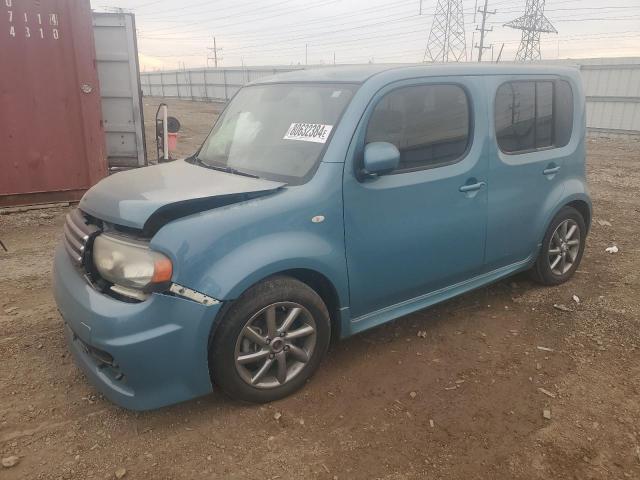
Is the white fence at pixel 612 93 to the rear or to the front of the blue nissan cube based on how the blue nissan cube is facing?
to the rear

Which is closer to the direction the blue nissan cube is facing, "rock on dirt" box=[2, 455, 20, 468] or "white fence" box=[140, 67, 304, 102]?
the rock on dirt

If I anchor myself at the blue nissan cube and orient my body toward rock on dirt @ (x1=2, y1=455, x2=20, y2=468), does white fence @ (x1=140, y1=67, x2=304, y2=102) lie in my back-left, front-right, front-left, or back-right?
back-right

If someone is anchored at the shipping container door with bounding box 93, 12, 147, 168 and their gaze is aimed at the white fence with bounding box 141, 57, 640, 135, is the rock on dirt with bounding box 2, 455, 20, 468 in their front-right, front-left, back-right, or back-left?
back-right

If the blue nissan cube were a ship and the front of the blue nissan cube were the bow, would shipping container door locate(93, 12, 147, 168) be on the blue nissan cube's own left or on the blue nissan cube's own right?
on the blue nissan cube's own right

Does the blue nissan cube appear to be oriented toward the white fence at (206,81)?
no

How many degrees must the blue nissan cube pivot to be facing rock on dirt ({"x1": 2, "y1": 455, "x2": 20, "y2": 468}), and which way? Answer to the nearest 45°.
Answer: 0° — it already faces it

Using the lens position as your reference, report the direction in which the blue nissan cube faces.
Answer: facing the viewer and to the left of the viewer

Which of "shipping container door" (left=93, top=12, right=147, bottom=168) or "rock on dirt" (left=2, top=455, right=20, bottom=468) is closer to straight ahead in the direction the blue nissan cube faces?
the rock on dirt

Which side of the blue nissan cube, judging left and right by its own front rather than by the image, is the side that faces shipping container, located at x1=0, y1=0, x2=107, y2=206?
right

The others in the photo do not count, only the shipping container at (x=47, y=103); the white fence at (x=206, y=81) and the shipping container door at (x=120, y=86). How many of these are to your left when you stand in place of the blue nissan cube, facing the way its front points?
0
